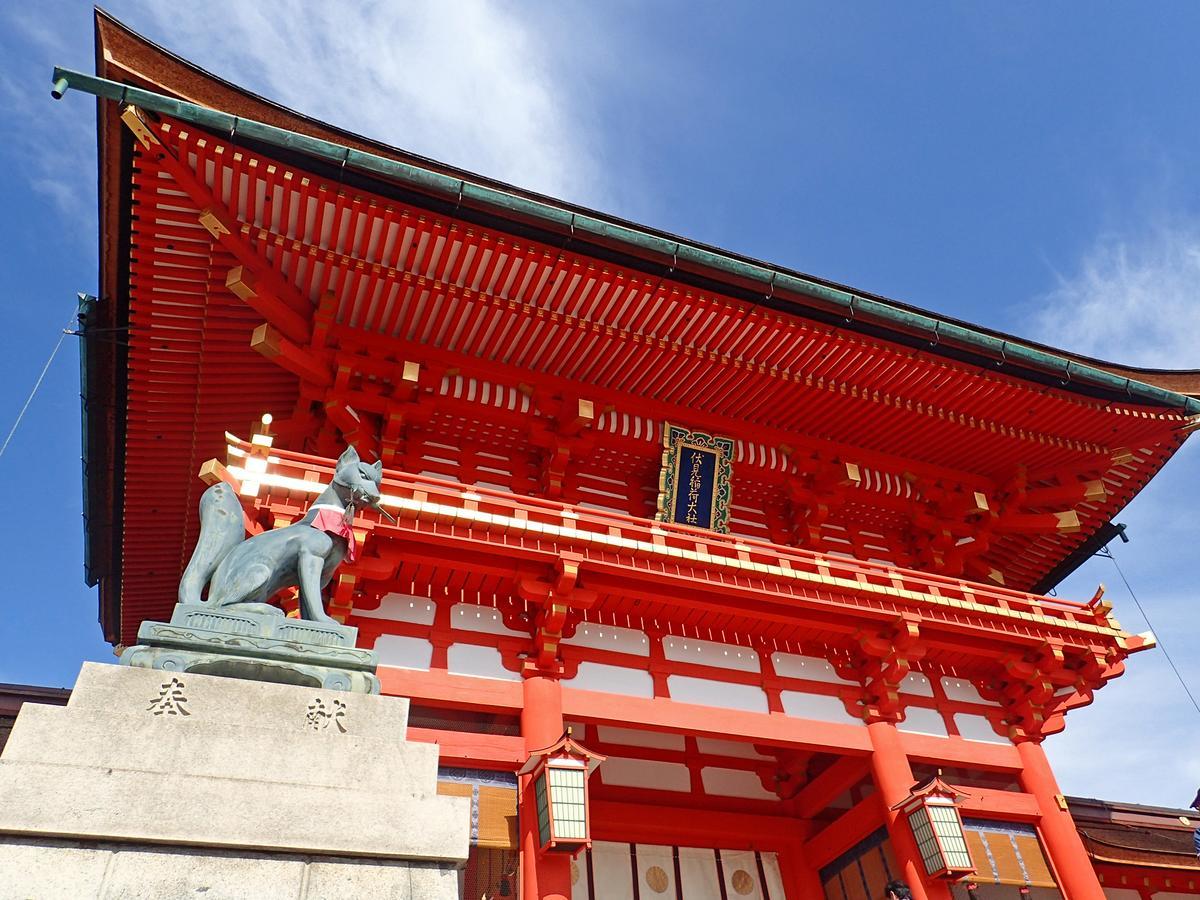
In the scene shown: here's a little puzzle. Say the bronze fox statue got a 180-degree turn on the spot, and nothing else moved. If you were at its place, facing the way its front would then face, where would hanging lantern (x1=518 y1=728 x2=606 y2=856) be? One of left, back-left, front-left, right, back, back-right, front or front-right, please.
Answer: back-right

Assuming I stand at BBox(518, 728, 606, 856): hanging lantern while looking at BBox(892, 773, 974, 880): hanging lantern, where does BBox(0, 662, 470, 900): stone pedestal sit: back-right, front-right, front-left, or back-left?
back-right

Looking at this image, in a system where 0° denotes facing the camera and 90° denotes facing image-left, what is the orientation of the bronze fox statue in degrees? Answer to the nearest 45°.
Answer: approximately 270°

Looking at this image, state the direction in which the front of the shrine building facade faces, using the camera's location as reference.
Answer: facing the viewer and to the right of the viewer

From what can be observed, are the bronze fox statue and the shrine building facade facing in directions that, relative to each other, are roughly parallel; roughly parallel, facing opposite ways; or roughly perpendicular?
roughly perpendicular

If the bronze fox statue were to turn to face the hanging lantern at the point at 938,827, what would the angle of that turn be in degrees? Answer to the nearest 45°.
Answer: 0° — it already faces it

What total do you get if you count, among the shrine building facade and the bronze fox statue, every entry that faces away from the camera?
0

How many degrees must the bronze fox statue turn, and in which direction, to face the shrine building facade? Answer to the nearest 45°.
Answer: approximately 45° to its left

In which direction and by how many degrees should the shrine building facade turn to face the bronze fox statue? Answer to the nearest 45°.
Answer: approximately 90° to its right
